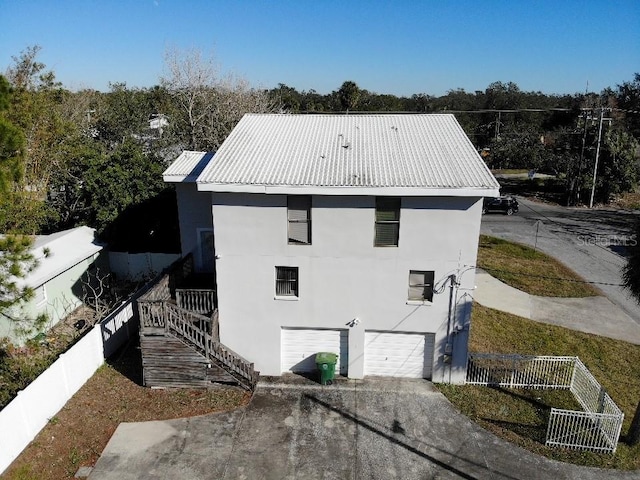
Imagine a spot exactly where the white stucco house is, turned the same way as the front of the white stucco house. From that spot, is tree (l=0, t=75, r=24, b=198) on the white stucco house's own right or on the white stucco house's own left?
on the white stucco house's own right

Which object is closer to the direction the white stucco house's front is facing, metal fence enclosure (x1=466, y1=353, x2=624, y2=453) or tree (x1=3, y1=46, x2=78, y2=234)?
the metal fence enclosure

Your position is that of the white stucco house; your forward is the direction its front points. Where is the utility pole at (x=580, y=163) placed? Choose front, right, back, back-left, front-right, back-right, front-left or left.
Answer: back-left

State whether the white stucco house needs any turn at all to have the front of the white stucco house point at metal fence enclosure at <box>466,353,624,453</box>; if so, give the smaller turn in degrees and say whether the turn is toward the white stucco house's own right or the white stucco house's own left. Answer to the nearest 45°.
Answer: approximately 90° to the white stucco house's own left

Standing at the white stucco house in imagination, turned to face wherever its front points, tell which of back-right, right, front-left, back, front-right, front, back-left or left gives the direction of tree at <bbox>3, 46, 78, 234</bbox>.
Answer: back-right

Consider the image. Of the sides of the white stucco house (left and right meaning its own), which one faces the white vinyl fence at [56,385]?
right

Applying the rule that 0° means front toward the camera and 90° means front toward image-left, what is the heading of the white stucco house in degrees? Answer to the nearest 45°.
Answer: approximately 0°

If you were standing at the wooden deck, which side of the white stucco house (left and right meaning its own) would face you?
right

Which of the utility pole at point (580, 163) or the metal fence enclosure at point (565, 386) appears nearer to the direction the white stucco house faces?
the metal fence enclosure

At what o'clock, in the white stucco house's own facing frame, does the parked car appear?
The parked car is roughly at 7 o'clock from the white stucco house.
